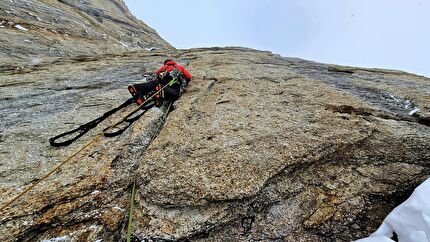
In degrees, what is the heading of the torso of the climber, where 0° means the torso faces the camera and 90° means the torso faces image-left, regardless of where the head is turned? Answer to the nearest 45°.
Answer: approximately 180°
